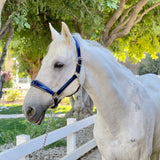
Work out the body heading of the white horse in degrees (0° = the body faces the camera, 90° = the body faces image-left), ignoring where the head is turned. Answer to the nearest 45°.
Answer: approximately 45°

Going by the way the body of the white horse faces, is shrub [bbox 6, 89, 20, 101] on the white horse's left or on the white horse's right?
on the white horse's right
